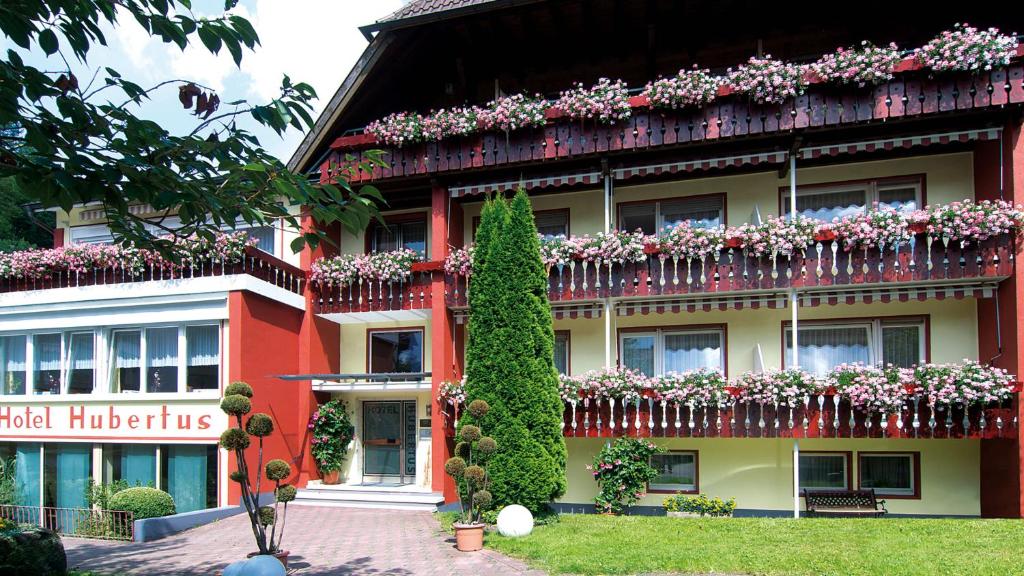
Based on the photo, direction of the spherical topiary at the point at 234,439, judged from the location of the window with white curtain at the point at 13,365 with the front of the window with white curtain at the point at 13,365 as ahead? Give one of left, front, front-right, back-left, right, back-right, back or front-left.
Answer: front

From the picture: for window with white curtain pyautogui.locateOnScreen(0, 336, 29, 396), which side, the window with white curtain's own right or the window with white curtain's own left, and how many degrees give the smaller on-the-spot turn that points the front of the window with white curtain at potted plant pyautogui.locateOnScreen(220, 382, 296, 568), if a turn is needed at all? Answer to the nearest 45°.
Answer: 0° — it already faces it

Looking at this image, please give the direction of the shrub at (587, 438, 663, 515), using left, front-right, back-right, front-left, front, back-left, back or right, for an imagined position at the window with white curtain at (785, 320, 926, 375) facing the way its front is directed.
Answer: front-right

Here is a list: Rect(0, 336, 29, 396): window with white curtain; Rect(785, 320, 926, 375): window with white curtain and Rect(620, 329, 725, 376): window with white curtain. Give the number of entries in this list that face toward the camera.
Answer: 3

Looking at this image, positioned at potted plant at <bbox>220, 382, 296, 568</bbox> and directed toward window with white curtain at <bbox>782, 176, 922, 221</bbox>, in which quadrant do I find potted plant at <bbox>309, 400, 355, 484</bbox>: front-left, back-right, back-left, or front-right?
front-left

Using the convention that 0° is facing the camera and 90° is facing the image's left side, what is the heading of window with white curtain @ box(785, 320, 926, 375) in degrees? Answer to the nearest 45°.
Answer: approximately 0°

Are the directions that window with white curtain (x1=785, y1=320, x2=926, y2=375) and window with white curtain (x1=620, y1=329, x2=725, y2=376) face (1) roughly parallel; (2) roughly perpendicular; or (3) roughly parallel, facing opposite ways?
roughly parallel

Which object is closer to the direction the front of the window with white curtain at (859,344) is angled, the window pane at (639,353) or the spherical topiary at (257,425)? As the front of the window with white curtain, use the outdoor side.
the spherical topiary

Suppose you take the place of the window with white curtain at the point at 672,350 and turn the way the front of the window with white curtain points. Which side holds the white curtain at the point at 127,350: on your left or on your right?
on your right

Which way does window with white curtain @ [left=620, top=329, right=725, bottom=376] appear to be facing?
toward the camera

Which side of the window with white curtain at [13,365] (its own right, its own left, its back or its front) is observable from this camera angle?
front
